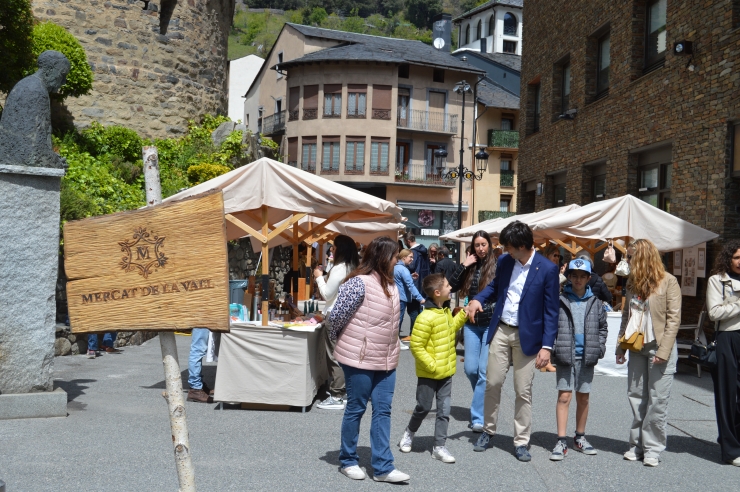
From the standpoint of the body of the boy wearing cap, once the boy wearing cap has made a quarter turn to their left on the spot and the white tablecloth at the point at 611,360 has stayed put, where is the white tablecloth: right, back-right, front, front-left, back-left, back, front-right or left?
left

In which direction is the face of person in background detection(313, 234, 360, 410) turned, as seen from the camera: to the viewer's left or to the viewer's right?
to the viewer's left

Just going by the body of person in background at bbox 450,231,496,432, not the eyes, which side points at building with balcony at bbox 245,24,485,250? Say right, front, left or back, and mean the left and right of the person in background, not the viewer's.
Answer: back

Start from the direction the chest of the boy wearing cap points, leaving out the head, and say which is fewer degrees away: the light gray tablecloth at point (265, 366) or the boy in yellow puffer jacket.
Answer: the boy in yellow puffer jacket

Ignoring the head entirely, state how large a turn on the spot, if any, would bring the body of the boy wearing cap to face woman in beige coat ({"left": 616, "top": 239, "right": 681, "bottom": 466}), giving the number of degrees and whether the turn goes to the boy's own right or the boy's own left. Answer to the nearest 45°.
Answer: approximately 90° to the boy's own left

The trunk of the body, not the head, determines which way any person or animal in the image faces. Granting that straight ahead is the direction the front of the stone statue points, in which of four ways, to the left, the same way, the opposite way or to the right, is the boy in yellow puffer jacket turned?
to the right

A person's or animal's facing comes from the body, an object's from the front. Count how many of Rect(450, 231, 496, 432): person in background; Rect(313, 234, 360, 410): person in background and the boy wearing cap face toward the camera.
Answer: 2

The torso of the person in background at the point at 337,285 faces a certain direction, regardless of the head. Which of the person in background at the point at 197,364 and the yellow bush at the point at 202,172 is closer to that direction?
the person in background
